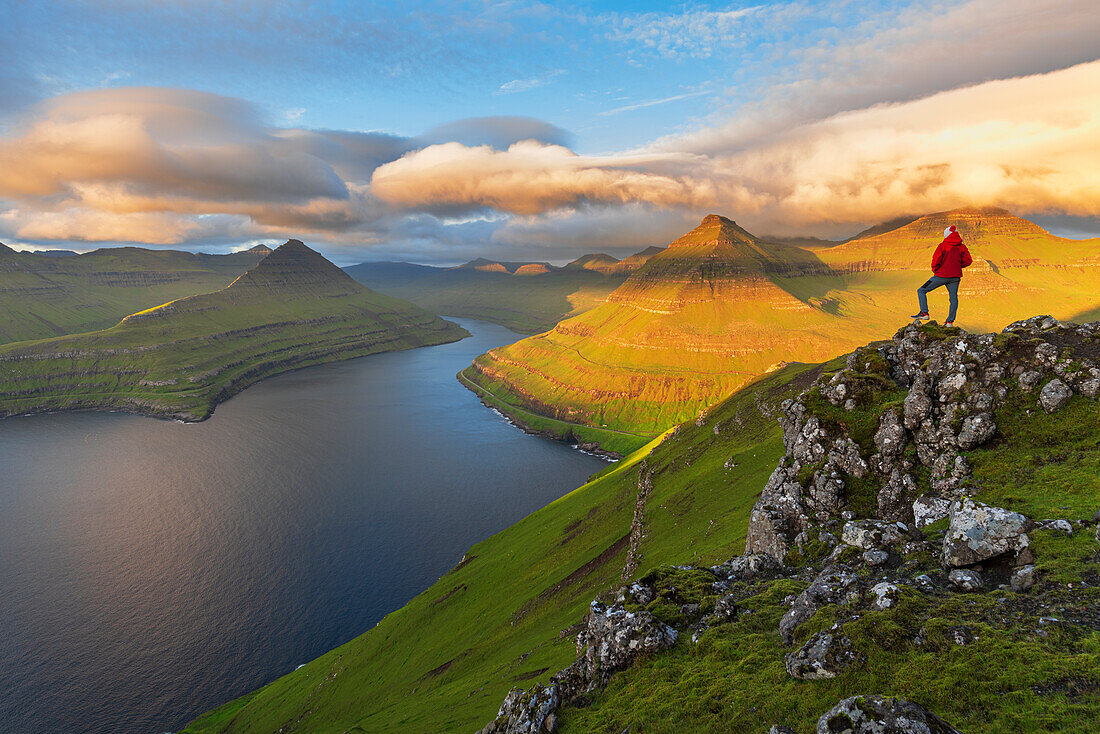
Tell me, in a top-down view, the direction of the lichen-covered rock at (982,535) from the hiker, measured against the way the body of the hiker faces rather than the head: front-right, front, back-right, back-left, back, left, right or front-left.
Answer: back-left

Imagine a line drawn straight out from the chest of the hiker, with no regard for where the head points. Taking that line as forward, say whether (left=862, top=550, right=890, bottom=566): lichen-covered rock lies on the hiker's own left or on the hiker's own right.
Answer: on the hiker's own left

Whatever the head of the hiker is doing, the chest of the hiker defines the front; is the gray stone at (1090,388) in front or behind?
behind

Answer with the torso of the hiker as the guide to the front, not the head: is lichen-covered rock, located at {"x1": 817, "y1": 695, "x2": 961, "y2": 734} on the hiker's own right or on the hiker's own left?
on the hiker's own left

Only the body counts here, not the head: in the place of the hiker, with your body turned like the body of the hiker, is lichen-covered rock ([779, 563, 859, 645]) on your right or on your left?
on your left

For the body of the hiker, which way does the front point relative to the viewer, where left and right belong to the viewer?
facing away from the viewer and to the left of the viewer

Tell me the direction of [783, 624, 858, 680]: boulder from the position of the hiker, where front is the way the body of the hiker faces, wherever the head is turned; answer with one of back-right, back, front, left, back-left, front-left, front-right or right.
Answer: back-left

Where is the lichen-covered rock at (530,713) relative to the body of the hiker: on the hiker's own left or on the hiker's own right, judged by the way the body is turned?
on the hiker's own left
